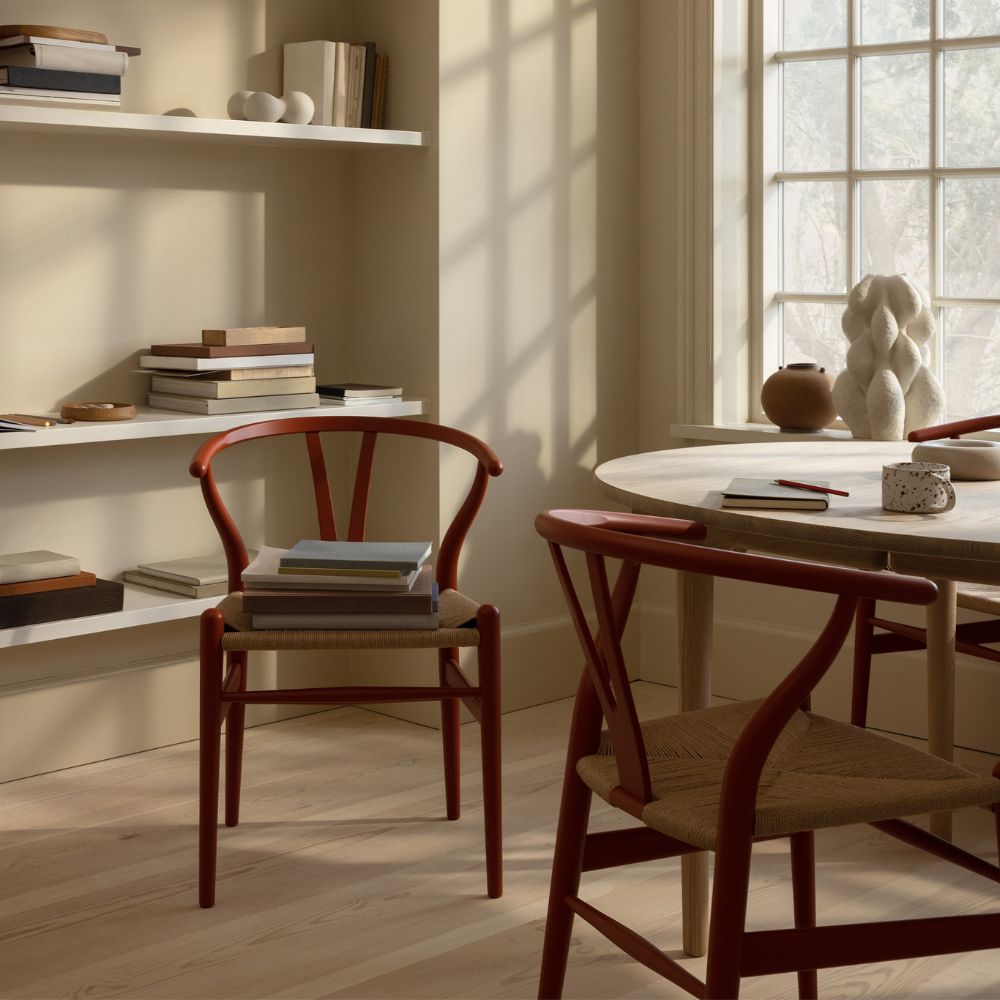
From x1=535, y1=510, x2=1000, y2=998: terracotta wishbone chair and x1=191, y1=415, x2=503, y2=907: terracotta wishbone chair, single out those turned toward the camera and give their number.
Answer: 1

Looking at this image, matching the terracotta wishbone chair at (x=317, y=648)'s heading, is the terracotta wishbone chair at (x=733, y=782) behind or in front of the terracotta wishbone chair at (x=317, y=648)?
in front

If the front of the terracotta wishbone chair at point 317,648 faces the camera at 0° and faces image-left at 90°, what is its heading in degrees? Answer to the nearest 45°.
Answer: approximately 0°

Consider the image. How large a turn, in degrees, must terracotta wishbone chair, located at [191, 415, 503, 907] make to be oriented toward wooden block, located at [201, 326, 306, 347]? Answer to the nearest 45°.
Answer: approximately 180°

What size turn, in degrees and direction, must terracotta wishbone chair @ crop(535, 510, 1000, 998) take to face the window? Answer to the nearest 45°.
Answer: approximately 45° to its left

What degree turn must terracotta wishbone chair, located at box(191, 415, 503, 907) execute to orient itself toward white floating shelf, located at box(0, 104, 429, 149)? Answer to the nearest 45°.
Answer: approximately 180°

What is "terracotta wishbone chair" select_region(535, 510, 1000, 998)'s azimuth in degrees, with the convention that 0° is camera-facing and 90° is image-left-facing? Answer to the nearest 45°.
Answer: approximately 225°
